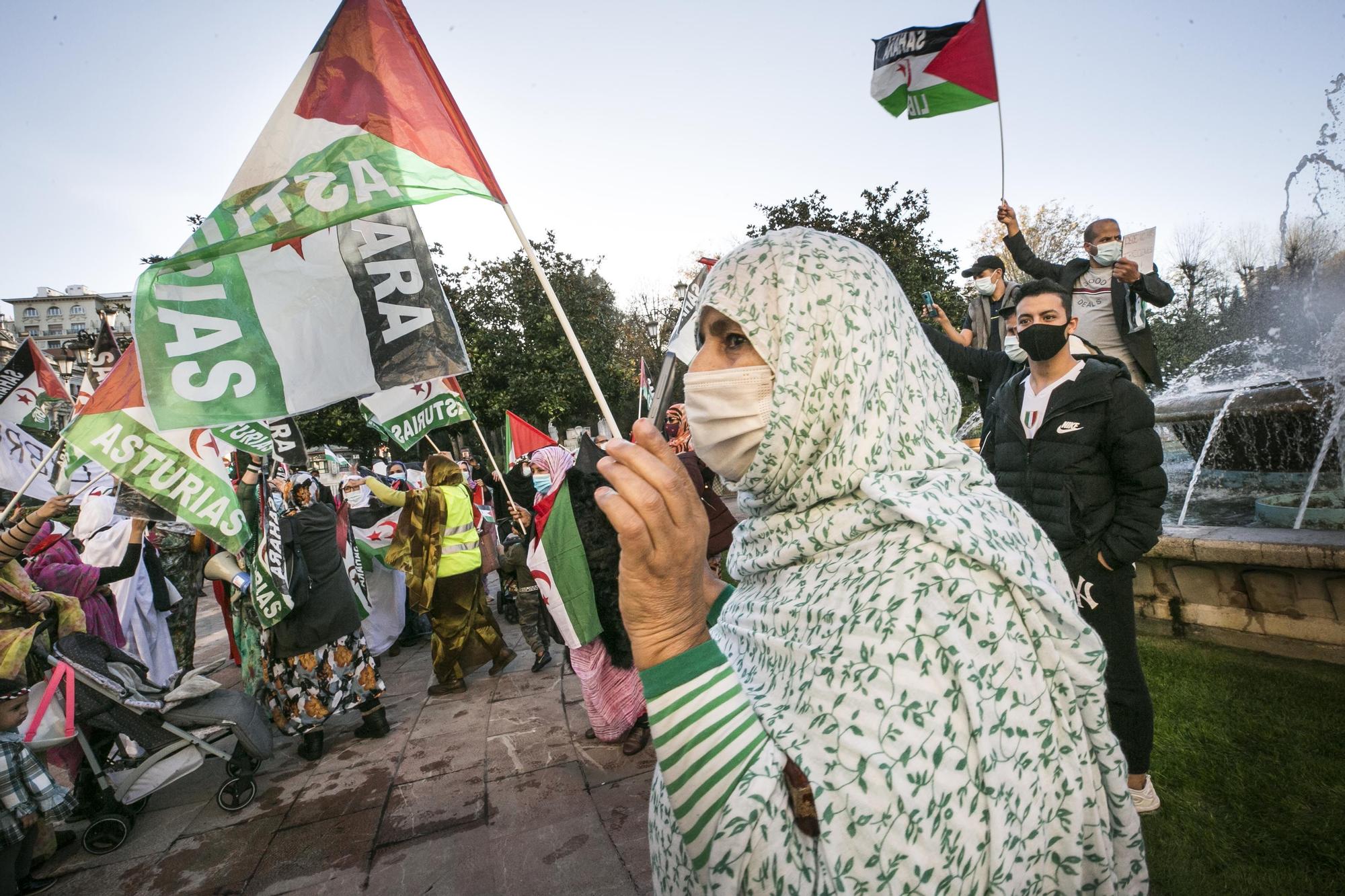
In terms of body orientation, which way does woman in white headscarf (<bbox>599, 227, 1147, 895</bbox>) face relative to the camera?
to the viewer's left

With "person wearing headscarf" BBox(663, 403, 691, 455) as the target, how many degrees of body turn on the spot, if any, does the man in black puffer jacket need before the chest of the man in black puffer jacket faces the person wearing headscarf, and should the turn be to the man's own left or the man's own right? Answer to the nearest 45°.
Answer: approximately 90° to the man's own right

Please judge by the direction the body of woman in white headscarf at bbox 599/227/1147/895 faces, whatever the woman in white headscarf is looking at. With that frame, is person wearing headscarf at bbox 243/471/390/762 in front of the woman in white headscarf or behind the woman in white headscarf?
in front

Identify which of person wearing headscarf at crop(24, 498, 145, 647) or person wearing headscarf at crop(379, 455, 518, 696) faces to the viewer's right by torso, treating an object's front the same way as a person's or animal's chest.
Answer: person wearing headscarf at crop(24, 498, 145, 647)

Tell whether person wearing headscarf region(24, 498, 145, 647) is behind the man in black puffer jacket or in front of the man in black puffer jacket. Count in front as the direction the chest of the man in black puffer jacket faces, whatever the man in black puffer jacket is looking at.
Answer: in front

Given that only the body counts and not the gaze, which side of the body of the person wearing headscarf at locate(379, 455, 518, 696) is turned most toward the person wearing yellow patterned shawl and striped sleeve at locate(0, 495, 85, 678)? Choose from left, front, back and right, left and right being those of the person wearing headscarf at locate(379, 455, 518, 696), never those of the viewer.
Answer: left

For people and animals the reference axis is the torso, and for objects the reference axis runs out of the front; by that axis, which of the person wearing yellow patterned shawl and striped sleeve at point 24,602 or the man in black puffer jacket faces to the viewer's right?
the person wearing yellow patterned shawl and striped sleeve

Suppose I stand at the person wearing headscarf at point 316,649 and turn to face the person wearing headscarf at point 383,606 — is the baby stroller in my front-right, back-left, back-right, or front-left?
back-left

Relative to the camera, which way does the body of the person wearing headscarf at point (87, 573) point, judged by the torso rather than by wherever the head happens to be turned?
to the viewer's right

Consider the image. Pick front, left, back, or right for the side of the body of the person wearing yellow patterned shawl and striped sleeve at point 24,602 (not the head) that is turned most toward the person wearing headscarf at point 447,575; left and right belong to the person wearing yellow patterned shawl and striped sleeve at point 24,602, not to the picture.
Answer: front

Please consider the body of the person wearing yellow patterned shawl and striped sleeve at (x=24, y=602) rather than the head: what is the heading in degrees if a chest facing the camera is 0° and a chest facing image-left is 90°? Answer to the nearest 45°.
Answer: approximately 270°

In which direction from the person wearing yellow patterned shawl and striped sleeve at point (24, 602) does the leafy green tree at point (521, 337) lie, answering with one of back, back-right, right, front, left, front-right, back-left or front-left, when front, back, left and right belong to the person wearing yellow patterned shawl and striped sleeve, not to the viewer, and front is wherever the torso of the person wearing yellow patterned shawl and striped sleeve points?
front-left

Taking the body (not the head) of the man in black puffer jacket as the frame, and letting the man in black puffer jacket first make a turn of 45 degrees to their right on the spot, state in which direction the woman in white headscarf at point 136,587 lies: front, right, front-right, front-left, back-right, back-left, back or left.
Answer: front
